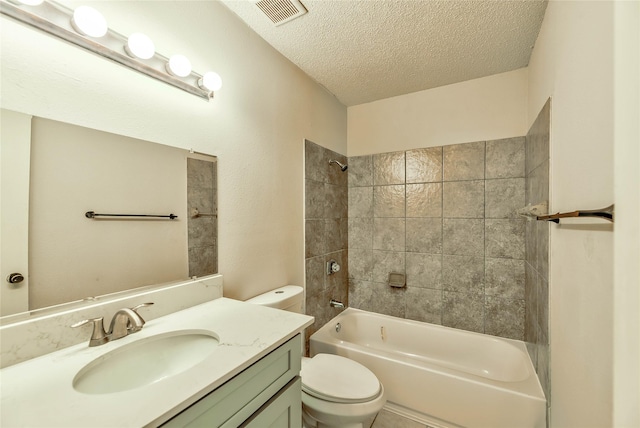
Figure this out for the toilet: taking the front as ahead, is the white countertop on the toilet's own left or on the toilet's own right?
on the toilet's own right

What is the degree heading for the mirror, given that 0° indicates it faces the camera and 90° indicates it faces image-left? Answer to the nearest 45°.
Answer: approximately 315°

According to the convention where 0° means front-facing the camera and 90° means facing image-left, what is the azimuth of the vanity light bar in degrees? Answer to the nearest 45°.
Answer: approximately 315°

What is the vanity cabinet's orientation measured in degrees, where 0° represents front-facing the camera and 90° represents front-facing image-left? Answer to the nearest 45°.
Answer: approximately 315°

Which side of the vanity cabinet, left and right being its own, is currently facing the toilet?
left

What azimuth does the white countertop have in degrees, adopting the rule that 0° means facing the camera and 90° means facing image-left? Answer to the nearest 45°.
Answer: approximately 315°

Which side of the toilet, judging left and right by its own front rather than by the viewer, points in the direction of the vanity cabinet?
right

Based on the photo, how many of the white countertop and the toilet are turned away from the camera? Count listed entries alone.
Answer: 0

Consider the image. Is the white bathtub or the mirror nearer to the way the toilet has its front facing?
the white bathtub
